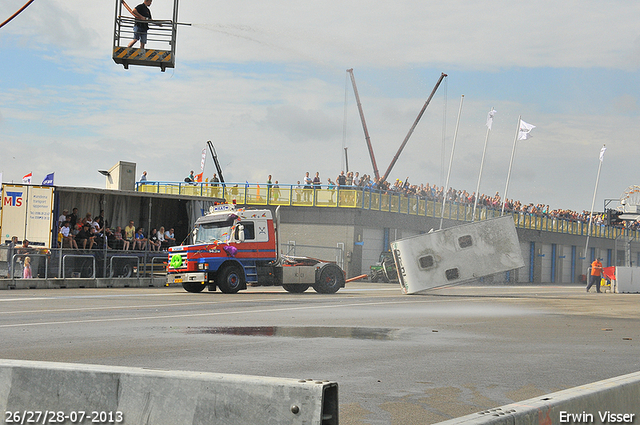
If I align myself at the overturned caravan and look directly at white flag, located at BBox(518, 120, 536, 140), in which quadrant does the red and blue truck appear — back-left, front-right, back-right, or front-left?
back-left

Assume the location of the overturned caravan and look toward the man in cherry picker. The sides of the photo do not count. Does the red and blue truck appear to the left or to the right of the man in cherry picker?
right
